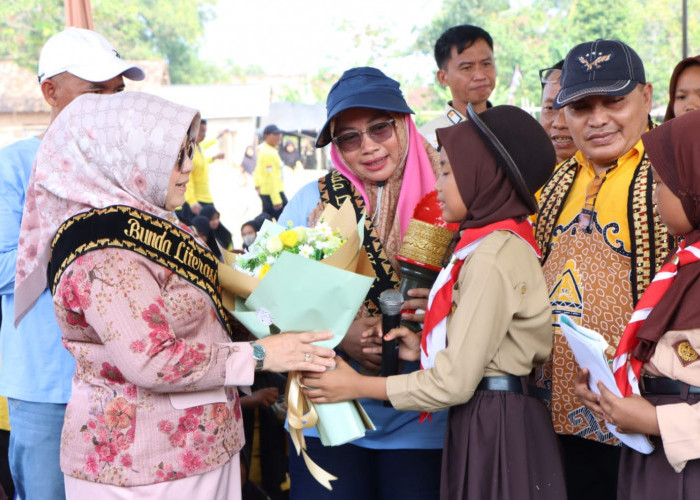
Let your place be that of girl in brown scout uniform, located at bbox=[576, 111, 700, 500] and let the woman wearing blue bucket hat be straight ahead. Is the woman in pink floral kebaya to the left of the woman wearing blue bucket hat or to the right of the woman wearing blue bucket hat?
left

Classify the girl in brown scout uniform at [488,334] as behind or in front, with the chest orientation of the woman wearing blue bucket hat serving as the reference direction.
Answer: in front

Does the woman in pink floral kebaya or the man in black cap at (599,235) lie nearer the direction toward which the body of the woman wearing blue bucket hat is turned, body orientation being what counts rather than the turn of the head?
the woman in pink floral kebaya

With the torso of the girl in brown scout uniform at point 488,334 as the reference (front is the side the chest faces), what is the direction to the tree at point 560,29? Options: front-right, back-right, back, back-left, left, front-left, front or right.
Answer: right

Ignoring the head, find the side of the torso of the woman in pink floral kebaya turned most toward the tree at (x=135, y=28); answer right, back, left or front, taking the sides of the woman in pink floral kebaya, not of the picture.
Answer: left

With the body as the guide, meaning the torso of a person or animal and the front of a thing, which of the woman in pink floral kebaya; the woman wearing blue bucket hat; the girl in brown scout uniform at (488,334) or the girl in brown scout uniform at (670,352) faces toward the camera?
the woman wearing blue bucket hat

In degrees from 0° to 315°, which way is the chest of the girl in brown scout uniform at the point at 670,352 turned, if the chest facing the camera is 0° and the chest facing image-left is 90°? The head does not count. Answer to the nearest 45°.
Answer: approximately 90°

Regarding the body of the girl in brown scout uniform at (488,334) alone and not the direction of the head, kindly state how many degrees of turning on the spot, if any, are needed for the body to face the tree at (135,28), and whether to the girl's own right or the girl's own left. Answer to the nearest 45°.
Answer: approximately 45° to the girl's own right

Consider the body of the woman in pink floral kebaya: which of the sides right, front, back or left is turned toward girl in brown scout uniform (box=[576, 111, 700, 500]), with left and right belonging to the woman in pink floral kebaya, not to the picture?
front

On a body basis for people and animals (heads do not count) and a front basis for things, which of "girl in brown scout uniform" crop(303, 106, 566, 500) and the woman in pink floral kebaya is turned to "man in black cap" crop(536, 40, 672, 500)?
the woman in pink floral kebaya

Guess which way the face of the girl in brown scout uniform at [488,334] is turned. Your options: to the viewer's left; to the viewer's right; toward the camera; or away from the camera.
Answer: to the viewer's left

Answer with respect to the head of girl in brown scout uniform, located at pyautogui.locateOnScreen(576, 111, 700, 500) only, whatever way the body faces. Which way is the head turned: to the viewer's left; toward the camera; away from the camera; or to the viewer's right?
to the viewer's left

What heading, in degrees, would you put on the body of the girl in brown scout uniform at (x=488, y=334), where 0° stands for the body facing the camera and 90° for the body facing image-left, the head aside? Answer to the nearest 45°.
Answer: approximately 90°

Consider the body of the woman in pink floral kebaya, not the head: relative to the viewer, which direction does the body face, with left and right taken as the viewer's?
facing to the right of the viewer

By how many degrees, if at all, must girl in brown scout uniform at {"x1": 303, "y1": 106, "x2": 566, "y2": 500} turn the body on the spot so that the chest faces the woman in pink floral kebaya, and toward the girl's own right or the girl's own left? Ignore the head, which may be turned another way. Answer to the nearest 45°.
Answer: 0° — they already face them
